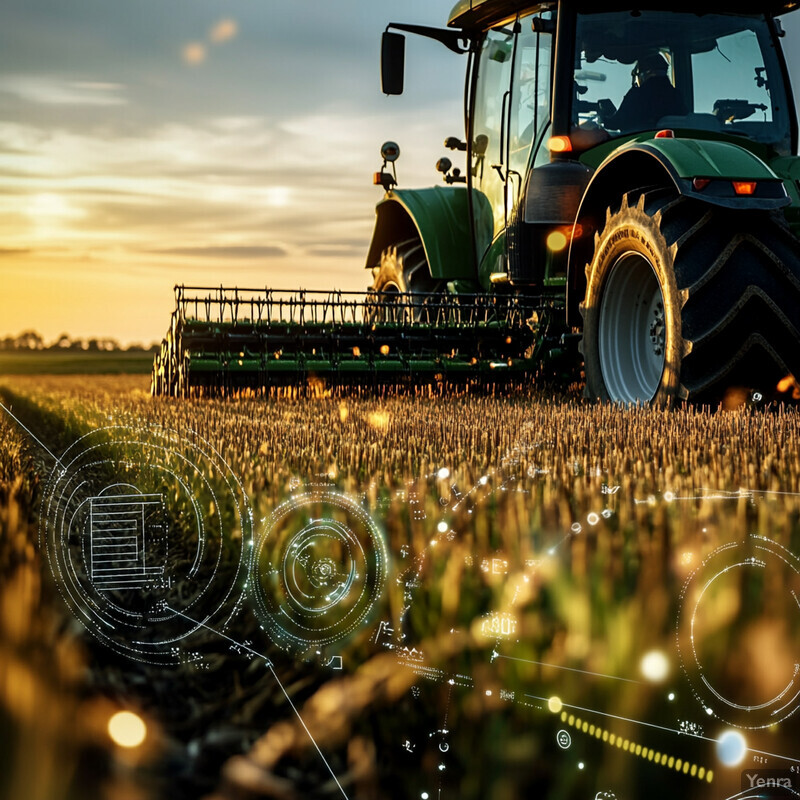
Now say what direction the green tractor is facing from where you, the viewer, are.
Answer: facing away from the viewer and to the left of the viewer
